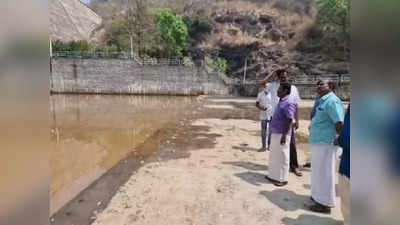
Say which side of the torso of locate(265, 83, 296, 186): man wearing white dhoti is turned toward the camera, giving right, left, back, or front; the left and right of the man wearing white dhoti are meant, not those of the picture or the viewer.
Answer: left

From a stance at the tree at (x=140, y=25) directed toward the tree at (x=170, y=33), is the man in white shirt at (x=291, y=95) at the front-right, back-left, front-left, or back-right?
front-right

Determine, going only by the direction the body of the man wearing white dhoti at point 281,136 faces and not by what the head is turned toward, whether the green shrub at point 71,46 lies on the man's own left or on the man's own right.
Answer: on the man's own right

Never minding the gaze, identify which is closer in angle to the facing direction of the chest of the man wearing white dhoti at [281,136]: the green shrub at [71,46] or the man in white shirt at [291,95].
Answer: the green shrub

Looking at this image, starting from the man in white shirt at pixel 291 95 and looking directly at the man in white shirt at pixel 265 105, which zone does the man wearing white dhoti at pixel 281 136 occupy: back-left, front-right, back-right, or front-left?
back-left

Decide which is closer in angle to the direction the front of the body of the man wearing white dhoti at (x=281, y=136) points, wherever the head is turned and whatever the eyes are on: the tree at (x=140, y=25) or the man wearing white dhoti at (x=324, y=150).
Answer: the tree

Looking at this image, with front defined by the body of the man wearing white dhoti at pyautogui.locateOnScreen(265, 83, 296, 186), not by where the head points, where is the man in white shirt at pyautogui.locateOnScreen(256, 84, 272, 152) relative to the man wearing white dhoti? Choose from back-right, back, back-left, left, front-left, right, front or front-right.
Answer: right
